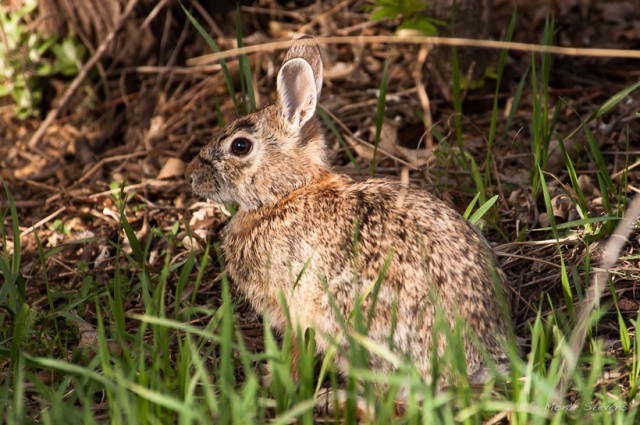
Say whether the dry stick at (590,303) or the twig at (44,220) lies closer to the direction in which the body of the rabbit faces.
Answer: the twig

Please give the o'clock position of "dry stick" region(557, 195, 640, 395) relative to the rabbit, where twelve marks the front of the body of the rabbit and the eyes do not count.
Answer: The dry stick is roughly at 7 o'clock from the rabbit.

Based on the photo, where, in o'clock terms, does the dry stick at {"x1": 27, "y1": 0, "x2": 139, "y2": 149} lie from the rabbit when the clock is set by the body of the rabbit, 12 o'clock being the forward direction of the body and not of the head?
The dry stick is roughly at 2 o'clock from the rabbit.

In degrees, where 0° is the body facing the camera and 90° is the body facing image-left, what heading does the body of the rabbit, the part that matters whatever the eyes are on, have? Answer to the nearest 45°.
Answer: approximately 90°

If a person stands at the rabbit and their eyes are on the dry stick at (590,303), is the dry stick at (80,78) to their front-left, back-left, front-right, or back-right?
back-left

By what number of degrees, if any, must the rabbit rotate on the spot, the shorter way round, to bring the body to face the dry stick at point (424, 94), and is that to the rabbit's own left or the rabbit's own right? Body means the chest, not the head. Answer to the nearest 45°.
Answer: approximately 90° to the rabbit's own right

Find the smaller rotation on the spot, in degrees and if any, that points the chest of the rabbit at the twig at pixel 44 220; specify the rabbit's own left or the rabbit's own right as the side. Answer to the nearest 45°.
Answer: approximately 45° to the rabbit's own right
